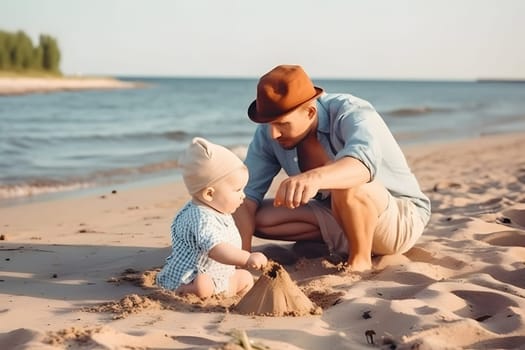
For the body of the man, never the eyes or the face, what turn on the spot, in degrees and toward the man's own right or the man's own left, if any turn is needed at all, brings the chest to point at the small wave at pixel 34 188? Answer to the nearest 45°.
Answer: approximately 90° to the man's own right

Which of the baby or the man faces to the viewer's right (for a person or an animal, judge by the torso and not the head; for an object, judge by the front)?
the baby

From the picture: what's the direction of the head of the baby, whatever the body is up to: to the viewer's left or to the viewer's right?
to the viewer's right

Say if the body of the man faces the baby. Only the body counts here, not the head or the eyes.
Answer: yes

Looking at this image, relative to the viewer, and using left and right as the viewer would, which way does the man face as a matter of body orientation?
facing the viewer and to the left of the viewer

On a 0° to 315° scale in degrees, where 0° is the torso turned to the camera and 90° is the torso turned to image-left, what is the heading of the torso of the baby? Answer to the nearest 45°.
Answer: approximately 270°

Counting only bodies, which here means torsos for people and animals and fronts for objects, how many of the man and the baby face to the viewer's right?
1
